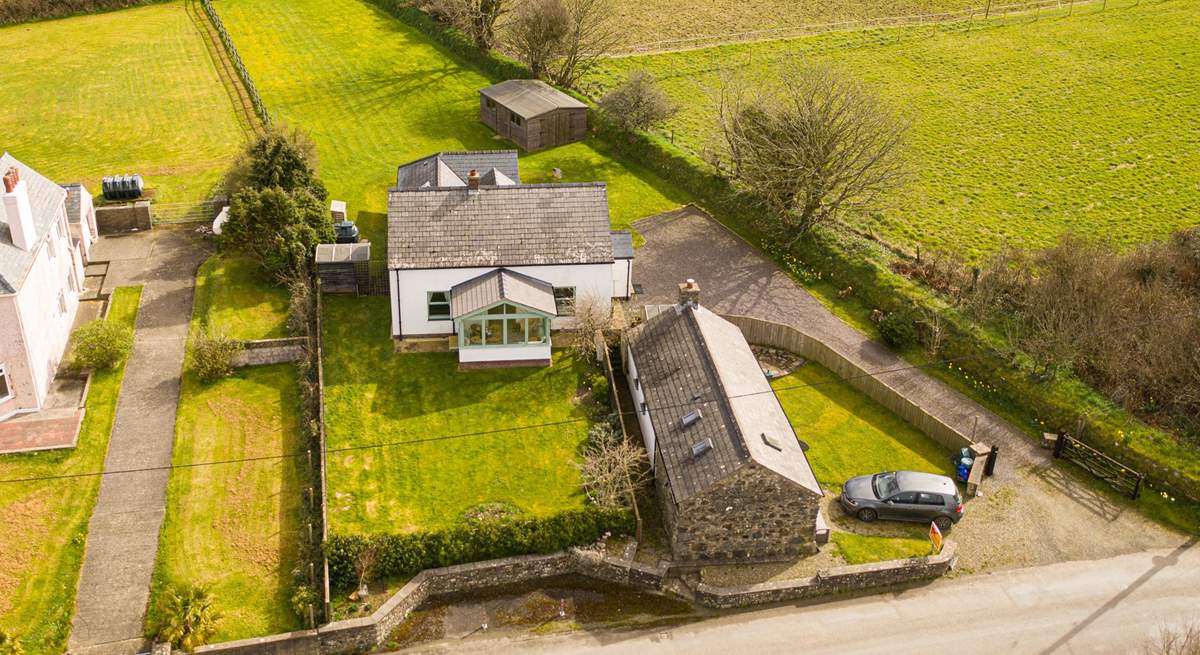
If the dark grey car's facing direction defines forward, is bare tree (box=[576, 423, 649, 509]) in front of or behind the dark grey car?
in front

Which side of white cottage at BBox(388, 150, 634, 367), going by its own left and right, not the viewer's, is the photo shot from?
front

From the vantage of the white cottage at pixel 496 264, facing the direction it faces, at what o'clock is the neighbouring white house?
The neighbouring white house is roughly at 3 o'clock from the white cottage.

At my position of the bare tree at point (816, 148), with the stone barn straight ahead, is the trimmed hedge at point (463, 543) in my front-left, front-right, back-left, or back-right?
front-right

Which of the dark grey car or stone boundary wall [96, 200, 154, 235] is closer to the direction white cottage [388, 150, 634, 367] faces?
the dark grey car

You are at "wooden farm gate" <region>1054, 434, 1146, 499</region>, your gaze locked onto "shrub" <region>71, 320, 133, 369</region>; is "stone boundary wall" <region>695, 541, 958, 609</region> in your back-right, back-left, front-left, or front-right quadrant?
front-left

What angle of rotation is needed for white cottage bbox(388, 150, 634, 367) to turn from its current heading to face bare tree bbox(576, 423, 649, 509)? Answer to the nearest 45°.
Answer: approximately 45° to its left

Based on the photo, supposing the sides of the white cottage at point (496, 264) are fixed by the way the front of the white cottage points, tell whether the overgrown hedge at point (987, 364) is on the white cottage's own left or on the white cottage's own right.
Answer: on the white cottage's own left

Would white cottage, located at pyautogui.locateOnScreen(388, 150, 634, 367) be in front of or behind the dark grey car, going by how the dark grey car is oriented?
in front

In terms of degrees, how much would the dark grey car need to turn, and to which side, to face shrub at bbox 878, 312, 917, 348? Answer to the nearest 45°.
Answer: approximately 90° to its right

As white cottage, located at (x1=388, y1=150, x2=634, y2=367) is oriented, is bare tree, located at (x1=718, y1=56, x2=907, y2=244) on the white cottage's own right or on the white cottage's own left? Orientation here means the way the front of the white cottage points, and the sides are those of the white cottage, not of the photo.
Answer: on the white cottage's own left

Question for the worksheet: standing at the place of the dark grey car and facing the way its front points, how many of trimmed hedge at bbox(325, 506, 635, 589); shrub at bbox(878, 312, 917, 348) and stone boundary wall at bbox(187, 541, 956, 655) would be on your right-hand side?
1

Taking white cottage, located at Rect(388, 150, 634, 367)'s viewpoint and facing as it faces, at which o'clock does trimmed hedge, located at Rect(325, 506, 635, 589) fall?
The trimmed hedge is roughly at 12 o'clock from the white cottage.

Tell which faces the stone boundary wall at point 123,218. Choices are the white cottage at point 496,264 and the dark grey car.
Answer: the dark grey car

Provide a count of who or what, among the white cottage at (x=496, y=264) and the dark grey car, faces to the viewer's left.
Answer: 1

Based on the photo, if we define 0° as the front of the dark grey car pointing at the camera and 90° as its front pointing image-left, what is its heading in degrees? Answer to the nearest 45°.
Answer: approximately 90°

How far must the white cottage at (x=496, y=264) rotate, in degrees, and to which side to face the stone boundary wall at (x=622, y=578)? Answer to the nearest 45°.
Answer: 0° — it already faces it

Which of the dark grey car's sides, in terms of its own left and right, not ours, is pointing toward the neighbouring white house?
front

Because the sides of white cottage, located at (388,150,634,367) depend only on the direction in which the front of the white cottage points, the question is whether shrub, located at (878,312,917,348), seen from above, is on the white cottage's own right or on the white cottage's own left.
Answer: on the white cottage's own left

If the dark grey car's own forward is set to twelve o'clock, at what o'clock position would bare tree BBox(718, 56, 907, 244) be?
The bare tree is roughly at 2 o'clock from the dark grey car.

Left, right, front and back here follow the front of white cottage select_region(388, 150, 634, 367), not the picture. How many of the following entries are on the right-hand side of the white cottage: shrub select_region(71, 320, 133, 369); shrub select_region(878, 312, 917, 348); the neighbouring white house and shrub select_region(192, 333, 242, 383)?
3
